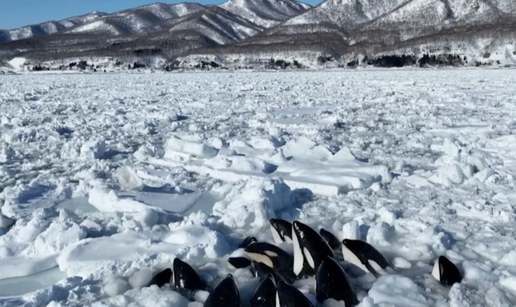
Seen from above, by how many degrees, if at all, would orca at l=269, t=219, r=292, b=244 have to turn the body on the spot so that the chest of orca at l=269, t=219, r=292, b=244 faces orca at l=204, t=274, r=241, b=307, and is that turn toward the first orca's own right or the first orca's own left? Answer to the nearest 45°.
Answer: approximately 90° to the first orca's own left

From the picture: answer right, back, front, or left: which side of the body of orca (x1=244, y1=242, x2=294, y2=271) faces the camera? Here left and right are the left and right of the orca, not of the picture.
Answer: left
